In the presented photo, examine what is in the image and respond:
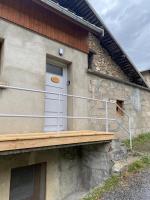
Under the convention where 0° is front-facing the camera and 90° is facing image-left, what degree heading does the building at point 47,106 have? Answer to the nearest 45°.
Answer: approximately 315°
